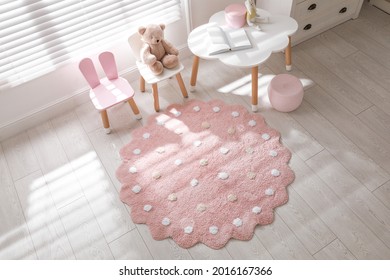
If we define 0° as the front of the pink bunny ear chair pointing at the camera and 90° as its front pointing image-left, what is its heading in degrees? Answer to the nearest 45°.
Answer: approximately 0°

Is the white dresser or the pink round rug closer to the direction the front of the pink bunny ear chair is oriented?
the pink round rug

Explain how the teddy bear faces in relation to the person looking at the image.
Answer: facing the viewer and to the right of the viewer

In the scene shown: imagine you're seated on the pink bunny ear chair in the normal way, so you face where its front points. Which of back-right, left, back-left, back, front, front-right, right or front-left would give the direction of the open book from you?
left

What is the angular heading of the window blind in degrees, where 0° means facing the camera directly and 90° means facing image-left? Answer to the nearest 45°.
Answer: approximately 315°

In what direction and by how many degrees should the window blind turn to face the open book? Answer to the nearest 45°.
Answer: approximately 45° to its left

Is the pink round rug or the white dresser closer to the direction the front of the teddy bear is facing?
the pink round rug

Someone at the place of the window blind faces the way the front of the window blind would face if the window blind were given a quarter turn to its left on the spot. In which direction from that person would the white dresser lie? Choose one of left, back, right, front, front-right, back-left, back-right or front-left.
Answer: front-right

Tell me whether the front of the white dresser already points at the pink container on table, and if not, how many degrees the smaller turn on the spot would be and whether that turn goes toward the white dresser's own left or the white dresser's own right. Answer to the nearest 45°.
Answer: approximately 90° to the white dresser's own right

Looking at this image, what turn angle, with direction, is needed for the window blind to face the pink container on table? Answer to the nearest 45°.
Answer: approximately 45° to its left

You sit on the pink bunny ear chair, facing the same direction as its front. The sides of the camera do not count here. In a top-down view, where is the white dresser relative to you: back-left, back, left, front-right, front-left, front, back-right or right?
left

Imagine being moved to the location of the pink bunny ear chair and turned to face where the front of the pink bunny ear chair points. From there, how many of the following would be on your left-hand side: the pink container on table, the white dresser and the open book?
3
